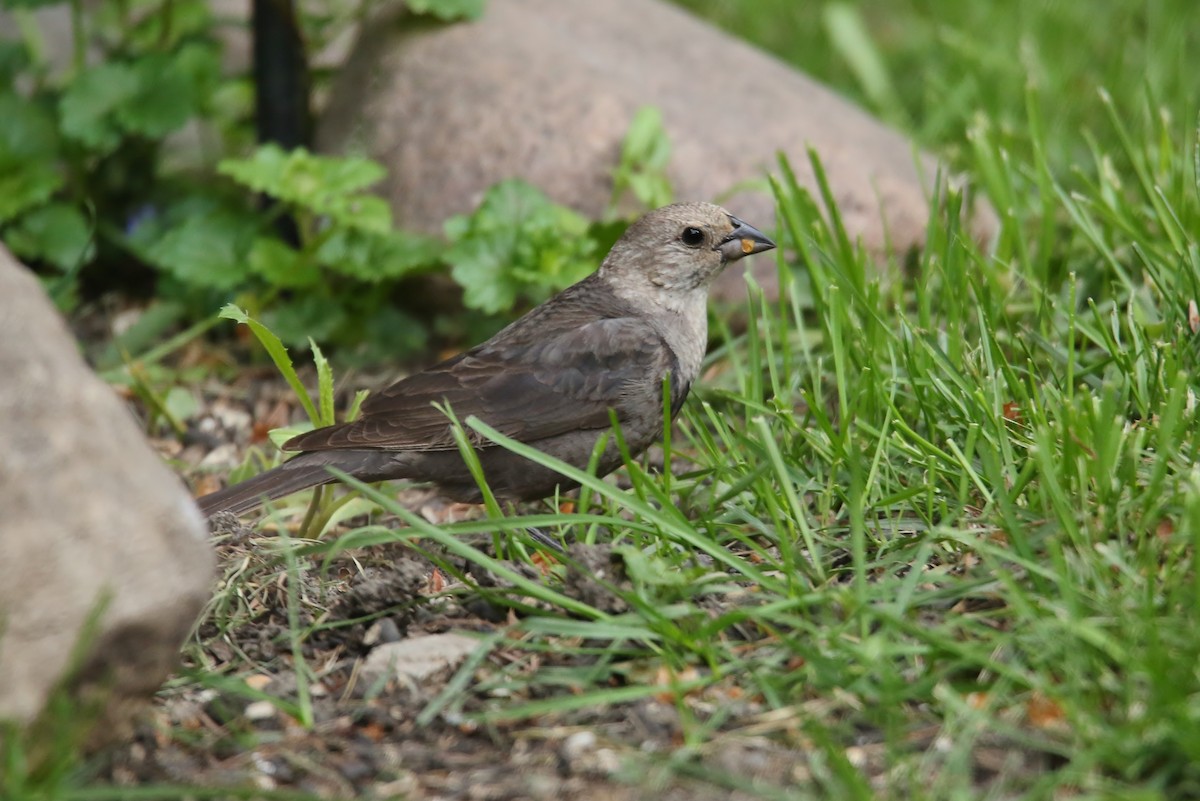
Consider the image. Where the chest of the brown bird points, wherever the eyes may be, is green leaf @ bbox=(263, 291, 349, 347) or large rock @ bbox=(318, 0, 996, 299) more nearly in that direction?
the large rock

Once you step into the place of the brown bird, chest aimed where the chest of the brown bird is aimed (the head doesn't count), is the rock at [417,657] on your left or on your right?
on your right

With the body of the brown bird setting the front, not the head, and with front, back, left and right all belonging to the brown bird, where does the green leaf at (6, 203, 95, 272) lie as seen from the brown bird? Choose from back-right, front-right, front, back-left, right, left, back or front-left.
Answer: back-left

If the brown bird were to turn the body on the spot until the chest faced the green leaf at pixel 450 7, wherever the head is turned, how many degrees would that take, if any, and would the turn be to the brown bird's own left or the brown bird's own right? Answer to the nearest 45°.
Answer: approximately 90° to the brown bird's own left

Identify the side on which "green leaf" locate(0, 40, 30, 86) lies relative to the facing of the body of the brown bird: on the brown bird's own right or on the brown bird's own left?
on the brown bird's own left

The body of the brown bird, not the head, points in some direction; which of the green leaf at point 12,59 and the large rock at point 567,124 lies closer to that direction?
the large rock

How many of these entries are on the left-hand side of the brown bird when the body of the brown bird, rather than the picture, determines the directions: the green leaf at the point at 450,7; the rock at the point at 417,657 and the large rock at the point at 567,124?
2

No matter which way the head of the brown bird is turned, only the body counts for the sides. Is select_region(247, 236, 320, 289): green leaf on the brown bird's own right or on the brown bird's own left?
on the brown bird's own left

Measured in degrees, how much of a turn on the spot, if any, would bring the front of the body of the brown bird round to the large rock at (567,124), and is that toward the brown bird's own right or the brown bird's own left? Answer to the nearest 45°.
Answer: approximately 90° to the brown bird's own left

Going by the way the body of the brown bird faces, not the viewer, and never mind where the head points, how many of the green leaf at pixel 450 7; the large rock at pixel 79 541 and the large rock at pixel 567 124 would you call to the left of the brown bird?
2

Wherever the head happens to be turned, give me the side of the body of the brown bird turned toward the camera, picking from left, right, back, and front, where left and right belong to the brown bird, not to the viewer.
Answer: right
